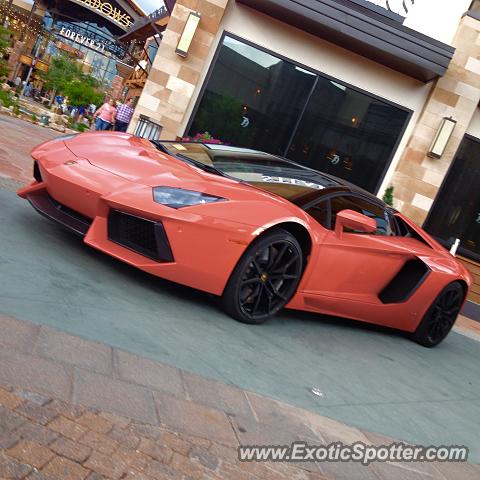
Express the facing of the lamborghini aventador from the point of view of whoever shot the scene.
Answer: facing the viewer and to the left of the viewer

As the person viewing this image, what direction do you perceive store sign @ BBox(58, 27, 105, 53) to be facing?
facing the viewer

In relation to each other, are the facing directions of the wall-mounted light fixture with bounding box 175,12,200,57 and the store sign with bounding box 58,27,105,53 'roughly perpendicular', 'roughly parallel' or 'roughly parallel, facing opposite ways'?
roughly parallel

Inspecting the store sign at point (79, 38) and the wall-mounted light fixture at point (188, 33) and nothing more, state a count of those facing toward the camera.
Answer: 2

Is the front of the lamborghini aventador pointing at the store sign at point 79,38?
no

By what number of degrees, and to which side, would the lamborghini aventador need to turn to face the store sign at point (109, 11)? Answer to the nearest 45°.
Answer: approximately 135° to its right

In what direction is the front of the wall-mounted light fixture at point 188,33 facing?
toward the camera

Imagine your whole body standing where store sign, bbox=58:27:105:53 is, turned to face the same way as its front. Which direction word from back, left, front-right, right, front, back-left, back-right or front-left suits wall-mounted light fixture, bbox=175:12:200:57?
front

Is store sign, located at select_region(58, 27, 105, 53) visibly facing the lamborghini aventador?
yes

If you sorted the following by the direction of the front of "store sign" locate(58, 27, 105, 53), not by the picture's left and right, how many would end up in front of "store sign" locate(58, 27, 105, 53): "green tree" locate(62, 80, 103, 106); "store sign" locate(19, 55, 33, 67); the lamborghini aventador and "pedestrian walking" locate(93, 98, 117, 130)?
3

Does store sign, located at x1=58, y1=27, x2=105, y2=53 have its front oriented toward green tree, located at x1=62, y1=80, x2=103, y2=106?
yes

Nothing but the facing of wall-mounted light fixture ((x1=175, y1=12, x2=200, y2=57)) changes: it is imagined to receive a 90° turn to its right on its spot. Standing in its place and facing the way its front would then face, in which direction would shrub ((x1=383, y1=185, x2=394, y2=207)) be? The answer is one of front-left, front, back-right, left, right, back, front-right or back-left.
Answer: back
